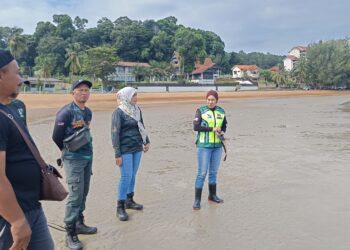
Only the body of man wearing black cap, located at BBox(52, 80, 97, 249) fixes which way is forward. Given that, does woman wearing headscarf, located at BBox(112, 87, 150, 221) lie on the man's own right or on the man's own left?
on the man's own left

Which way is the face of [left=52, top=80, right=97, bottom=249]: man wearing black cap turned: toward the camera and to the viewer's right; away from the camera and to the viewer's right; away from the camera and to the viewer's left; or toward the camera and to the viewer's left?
toward the camera and to the viewer's right

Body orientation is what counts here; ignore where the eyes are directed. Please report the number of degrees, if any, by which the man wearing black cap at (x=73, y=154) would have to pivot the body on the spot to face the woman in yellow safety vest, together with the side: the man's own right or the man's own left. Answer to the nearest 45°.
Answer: approximately 90° to the man's own left

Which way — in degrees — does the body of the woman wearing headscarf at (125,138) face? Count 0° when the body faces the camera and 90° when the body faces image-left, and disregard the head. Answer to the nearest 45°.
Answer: approximately 315°

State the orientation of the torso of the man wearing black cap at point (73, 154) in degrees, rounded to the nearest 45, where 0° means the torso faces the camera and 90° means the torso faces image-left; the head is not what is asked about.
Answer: approximately 315°

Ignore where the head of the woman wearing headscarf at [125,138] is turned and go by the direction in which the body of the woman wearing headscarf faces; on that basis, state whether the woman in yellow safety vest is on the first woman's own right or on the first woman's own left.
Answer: on the first woman's own left

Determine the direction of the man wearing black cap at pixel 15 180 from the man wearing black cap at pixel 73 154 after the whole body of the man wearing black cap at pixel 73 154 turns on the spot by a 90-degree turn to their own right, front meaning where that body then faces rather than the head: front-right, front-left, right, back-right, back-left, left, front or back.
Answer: front-left

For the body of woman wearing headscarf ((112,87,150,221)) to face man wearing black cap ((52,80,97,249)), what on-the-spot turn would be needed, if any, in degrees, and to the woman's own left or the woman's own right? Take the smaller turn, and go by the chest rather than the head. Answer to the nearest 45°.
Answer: approximately 90° to the woman's own right

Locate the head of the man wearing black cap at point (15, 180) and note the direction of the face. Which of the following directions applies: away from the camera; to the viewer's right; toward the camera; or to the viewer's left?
to the viewer's right
